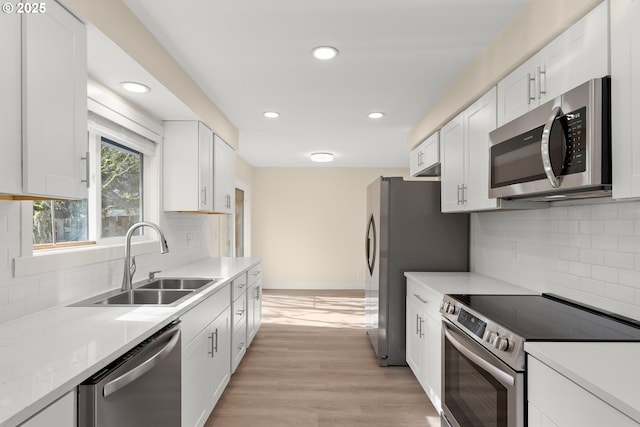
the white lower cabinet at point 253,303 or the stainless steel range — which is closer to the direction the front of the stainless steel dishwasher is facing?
the stainless steel range

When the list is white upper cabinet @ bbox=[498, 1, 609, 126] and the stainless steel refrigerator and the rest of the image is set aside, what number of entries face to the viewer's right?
0

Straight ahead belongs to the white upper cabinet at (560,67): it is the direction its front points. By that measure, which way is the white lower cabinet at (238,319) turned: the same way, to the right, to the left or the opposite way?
the opposite way

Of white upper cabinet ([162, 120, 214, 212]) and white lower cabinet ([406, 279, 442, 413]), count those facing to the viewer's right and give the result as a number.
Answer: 1

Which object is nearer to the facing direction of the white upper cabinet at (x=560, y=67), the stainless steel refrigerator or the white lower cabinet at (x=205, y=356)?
the white lower cabinet

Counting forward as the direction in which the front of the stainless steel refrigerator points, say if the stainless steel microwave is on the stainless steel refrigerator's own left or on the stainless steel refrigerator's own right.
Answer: on the stainless steel refrigerator's own left

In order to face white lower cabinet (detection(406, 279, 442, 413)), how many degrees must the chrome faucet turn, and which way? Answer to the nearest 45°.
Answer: approximately 45° to its left

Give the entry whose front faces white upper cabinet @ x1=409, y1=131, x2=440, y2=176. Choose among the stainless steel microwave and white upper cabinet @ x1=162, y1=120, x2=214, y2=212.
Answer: white upper cabinet @ x1=162, y1=120, x2=214, y2=212

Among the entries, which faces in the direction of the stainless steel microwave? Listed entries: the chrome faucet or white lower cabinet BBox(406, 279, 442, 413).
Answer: the chrome faucet

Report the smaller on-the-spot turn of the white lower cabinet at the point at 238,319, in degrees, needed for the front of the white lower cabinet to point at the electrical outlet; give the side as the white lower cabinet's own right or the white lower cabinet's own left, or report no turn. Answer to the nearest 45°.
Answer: approximately 45° to the white lower cabinet's own right

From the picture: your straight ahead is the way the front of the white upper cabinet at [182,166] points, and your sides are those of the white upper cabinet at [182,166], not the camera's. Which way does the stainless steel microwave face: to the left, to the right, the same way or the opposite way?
the opposite way

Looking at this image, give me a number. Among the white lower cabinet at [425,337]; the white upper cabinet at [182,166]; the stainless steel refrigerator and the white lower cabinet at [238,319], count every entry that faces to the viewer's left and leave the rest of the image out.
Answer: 2

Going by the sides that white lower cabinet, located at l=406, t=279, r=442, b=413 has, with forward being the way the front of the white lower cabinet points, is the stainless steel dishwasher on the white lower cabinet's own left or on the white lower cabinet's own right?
on the white lower cabinet's own left

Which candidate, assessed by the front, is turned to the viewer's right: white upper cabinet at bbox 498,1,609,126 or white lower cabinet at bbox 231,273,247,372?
the white lower cabinet

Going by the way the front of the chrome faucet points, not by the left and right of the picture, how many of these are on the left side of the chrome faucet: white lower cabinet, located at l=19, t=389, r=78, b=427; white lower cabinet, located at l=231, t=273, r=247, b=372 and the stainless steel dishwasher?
1

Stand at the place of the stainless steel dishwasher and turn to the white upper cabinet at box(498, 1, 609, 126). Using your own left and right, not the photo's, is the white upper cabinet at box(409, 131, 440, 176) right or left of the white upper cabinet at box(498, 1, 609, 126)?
left
